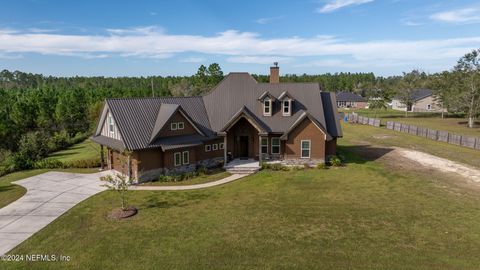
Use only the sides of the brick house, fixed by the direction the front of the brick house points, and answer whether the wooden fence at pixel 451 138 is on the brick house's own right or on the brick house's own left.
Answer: on the brick house's own left

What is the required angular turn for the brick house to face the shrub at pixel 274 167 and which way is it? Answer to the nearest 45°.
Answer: approximately 90° to its left

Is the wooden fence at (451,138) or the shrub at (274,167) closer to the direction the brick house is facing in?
the shrub

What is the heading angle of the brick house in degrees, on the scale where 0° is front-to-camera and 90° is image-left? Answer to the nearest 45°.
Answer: approximately 0°
